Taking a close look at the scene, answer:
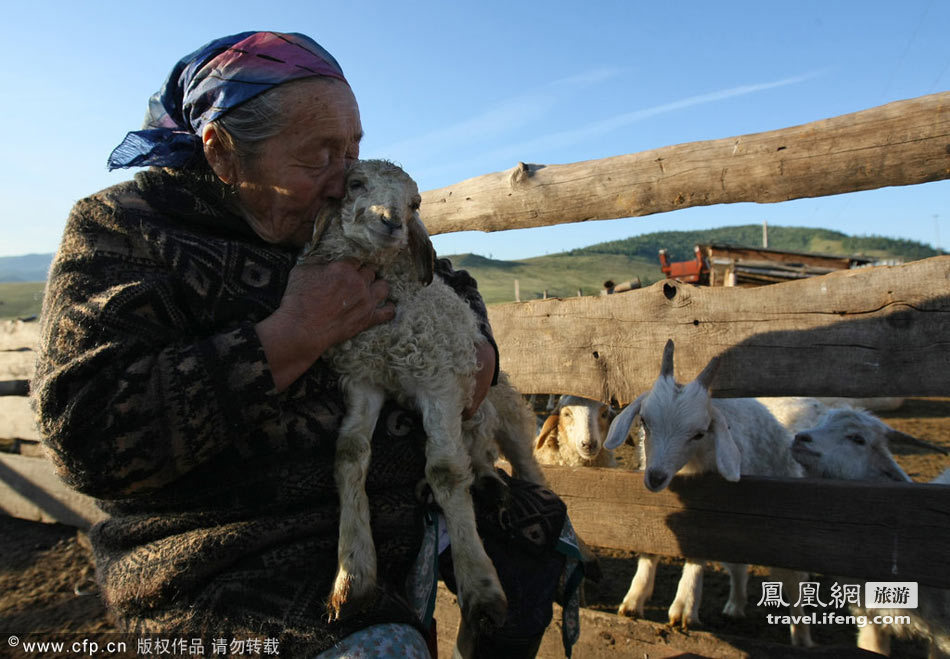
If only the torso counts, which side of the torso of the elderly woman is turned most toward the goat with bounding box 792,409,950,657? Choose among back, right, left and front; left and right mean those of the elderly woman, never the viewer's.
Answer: left

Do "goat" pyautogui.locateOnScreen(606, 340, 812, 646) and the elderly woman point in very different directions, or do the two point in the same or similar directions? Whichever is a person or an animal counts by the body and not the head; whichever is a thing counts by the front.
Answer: very different directions

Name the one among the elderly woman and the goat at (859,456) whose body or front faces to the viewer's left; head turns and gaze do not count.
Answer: the goat

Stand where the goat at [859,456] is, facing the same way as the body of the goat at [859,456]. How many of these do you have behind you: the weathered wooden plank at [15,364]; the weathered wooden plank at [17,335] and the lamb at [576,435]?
0

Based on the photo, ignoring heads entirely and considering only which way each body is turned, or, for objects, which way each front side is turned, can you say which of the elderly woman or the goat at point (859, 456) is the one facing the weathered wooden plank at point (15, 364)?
the goat

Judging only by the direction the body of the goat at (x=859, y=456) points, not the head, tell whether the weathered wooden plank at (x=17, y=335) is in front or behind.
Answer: in front

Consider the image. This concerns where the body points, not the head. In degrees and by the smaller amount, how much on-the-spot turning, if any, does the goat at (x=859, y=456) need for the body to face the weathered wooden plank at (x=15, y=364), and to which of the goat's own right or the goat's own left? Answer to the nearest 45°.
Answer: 0° — it already faces it

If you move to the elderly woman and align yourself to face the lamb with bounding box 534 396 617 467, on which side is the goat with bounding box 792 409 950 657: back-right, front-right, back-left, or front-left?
front-right

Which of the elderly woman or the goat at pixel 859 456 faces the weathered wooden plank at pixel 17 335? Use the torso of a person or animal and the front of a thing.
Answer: the goat

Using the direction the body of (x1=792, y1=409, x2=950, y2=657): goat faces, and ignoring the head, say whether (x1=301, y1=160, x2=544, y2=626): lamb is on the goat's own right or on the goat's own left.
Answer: on the goat's own left

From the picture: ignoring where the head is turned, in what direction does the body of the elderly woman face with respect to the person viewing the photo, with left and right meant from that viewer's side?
facing to the right of the viewer

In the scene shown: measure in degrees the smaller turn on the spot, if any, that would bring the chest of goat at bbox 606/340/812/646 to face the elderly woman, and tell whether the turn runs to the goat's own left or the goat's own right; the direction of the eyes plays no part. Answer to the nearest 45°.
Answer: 0° — it already faces them

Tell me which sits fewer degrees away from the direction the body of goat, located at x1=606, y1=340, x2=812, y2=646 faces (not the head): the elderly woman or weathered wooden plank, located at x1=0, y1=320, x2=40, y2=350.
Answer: the elderly woman

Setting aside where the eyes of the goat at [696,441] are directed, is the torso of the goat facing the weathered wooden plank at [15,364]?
no

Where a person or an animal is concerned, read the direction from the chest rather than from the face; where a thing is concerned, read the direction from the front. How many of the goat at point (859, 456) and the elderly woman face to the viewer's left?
1

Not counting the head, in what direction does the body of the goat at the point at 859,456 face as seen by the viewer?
to the viewer's left

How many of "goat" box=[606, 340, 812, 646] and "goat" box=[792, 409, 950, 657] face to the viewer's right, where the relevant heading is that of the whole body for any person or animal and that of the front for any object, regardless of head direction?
0

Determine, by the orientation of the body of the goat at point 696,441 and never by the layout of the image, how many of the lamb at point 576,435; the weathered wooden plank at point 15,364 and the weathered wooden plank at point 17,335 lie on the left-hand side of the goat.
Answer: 0

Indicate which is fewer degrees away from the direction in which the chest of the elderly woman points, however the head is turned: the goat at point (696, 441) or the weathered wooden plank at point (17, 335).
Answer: the goat
